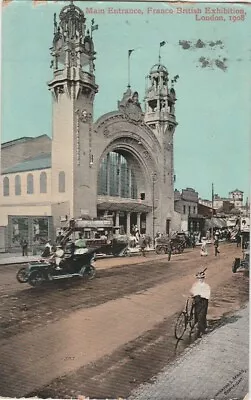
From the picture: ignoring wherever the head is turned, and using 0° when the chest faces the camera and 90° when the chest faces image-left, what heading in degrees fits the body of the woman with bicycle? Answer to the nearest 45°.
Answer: approximately 0°
